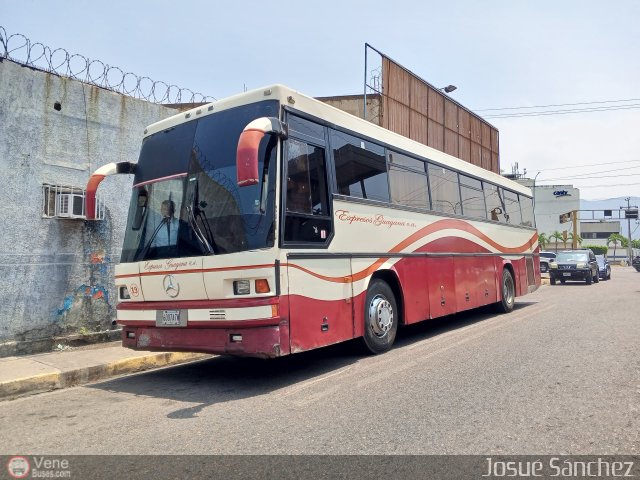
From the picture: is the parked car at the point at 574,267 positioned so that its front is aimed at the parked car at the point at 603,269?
no

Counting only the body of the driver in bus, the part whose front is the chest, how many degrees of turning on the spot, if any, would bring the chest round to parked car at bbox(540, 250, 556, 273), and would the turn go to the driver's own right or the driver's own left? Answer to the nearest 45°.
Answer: approximately 180°

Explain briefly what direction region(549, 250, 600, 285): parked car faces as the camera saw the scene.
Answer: facing the viewer

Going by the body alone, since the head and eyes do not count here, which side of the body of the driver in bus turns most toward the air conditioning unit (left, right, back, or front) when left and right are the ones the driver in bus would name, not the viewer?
right

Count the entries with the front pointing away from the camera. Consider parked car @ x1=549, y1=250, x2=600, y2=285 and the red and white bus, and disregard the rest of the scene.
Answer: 0

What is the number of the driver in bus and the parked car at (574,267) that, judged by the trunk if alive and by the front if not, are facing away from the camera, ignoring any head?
0

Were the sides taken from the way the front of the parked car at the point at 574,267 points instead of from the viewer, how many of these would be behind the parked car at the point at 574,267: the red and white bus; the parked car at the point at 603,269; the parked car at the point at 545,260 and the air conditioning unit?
2

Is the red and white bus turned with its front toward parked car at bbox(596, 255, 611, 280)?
no

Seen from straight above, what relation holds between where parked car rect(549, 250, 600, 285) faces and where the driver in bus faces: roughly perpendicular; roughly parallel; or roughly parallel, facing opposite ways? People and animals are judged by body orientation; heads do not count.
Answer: roughly parallel

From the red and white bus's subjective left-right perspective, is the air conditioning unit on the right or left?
on its right

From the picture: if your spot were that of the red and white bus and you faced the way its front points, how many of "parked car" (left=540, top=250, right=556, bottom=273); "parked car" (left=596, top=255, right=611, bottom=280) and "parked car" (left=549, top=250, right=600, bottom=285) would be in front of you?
0

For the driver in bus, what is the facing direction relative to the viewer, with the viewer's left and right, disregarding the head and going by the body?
facing the viewer and to the left of the viewer

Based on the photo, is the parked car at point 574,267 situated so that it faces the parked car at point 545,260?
no

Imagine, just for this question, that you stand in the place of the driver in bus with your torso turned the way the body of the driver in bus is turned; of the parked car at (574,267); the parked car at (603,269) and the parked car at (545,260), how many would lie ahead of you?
0

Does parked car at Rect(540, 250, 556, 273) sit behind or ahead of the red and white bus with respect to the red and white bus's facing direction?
behind

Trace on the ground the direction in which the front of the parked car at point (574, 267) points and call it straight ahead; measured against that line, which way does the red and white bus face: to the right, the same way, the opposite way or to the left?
the same way

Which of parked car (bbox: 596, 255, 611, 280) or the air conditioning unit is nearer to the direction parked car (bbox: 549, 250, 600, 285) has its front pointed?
the air conditioning unit

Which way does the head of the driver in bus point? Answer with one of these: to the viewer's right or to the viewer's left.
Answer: to the viewer's left
